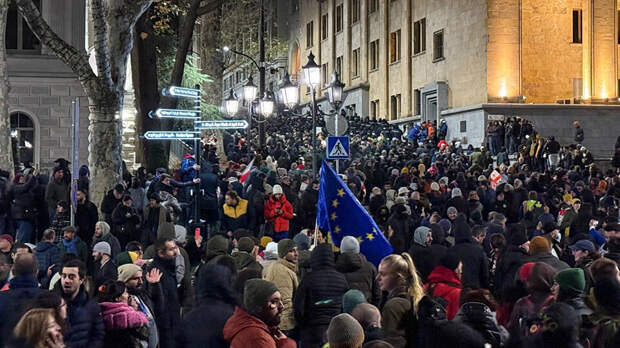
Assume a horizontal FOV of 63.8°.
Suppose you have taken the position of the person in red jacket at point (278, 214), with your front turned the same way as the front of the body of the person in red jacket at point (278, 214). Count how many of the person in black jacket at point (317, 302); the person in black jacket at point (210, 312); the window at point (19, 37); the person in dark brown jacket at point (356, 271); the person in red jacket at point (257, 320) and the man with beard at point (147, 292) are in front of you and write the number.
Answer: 5

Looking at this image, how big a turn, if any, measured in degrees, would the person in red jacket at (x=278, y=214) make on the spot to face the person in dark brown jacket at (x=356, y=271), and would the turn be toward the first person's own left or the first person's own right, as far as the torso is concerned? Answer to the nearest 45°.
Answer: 0° — they already face them

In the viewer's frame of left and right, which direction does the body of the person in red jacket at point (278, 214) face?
facing the viewer

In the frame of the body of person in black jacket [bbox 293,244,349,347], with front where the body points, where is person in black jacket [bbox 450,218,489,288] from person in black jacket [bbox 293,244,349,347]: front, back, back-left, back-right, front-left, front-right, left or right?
front-right

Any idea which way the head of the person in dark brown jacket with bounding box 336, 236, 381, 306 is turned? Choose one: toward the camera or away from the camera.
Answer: away from the camera

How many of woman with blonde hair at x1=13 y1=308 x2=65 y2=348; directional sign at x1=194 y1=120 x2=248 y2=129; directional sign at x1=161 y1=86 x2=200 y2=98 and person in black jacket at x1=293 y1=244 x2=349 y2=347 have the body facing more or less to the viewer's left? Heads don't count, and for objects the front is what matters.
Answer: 0

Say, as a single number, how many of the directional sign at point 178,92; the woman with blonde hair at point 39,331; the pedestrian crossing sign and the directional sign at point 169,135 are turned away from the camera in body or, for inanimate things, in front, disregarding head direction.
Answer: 0

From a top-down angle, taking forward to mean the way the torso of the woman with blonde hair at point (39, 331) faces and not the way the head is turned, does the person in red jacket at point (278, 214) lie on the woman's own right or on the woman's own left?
on the woman's own left

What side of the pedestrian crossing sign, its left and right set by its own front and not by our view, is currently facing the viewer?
front

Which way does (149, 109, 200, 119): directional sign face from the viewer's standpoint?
toward the camera

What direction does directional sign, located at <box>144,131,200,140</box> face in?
toward the camera

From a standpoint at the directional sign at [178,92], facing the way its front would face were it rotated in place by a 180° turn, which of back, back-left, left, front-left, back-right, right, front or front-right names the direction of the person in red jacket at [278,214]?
front-right

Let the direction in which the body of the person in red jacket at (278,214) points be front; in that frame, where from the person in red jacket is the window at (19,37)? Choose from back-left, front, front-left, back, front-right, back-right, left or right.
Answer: back-right
